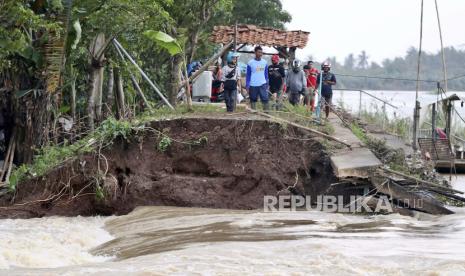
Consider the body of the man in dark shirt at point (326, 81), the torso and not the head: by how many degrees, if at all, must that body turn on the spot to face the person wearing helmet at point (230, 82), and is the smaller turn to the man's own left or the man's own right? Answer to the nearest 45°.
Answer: approximately 45° to the man's own right

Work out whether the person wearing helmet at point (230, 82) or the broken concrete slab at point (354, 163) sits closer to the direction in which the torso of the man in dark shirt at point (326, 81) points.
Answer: the broken concrete slab

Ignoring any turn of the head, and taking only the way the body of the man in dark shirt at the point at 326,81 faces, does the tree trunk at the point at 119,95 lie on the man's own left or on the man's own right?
on the man's own right

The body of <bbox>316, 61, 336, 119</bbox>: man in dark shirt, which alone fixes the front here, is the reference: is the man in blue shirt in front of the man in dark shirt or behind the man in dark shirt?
in front

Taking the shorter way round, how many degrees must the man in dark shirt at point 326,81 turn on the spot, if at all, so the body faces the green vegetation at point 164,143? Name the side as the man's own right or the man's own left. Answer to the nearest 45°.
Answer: approximately 45° to the man's own right

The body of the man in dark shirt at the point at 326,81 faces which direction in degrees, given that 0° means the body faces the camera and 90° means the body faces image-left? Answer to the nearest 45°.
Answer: approximately 0°

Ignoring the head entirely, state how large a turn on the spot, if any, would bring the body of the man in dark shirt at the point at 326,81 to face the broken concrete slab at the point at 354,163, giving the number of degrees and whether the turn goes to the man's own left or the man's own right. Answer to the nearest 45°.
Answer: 0° — they already face it

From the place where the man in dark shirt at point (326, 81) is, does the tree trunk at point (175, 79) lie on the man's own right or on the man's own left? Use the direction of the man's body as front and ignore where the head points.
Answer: on the man's own right

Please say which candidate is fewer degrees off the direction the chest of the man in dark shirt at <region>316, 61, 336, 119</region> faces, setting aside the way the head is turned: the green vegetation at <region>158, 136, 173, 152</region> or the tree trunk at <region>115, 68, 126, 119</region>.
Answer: the green vegetation

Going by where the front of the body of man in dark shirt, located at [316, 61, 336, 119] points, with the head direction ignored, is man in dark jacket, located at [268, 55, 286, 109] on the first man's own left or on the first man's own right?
on the first man's own right

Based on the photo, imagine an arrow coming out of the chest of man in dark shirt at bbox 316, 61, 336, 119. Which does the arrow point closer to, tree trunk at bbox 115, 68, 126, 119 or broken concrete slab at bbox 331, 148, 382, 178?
the broken concrete slab
